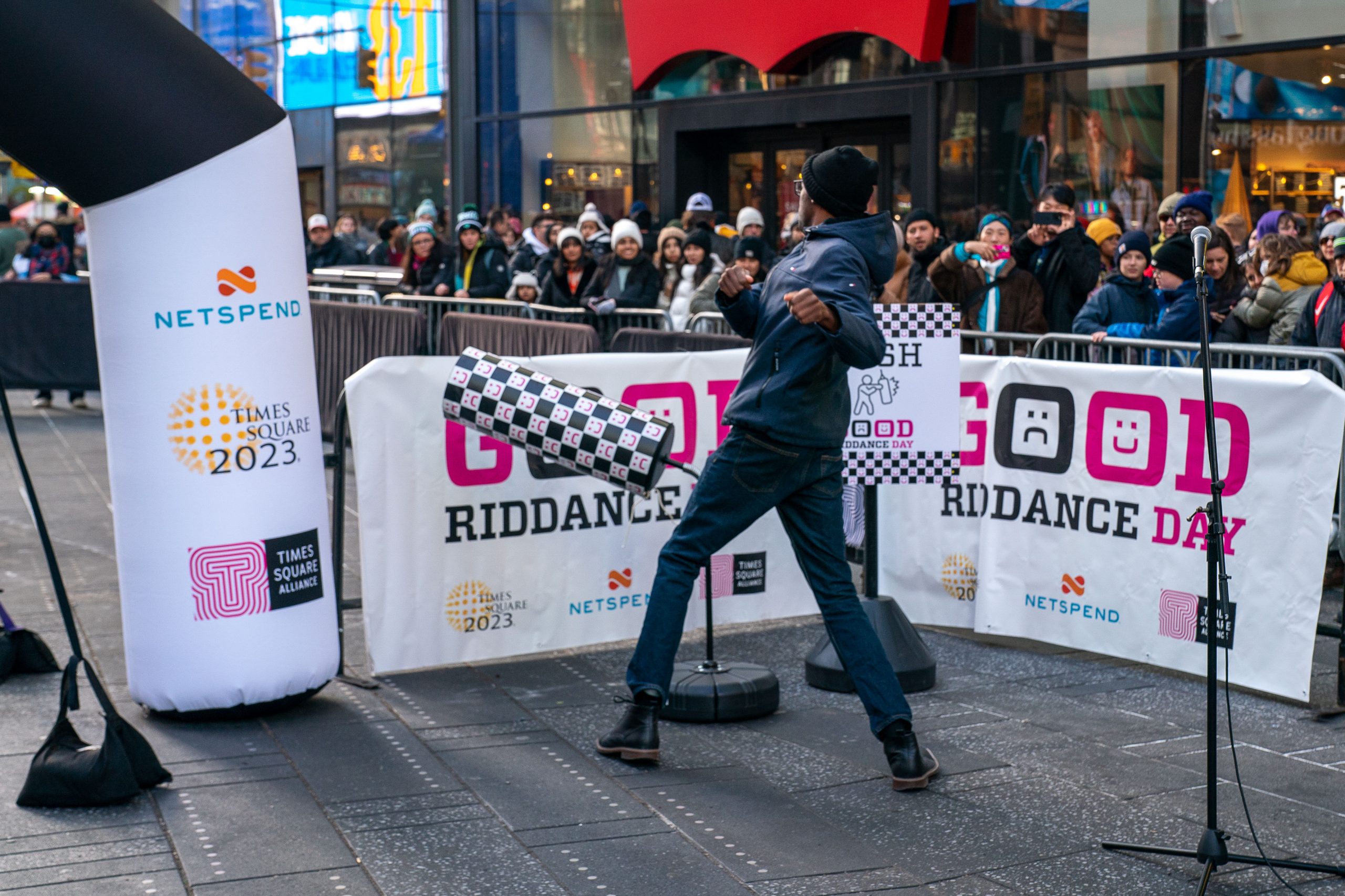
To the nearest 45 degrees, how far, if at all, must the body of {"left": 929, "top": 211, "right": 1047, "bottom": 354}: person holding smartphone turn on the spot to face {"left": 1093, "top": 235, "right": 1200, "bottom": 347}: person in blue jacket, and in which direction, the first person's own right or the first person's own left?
approximately 45° to the first person's own left

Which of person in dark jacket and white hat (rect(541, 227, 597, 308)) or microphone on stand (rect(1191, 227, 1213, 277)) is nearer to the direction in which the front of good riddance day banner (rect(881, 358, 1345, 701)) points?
the microphone on stand

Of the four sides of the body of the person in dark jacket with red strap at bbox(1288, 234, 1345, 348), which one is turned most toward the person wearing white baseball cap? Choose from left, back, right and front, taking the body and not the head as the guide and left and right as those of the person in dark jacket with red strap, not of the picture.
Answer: right

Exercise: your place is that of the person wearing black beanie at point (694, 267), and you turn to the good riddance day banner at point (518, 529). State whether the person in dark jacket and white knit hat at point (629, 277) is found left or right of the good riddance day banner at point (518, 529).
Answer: right

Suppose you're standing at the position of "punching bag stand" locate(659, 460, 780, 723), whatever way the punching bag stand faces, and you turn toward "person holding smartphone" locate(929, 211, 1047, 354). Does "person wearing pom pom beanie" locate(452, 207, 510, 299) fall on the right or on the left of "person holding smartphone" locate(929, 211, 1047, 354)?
left

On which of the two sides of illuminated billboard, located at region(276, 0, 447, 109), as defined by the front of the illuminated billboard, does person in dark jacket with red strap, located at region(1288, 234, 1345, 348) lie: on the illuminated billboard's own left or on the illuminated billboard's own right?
on the illuminated billboard's own left

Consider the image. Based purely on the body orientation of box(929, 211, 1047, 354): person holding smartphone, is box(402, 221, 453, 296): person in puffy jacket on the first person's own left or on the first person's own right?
on the first person's own right

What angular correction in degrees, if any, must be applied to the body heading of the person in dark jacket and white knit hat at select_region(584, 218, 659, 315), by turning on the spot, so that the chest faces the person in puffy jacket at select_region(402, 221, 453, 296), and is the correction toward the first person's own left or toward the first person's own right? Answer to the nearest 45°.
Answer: approximately 135° to the first person's own right

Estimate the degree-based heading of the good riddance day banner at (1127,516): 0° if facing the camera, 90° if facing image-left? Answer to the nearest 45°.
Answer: approximately 45°
